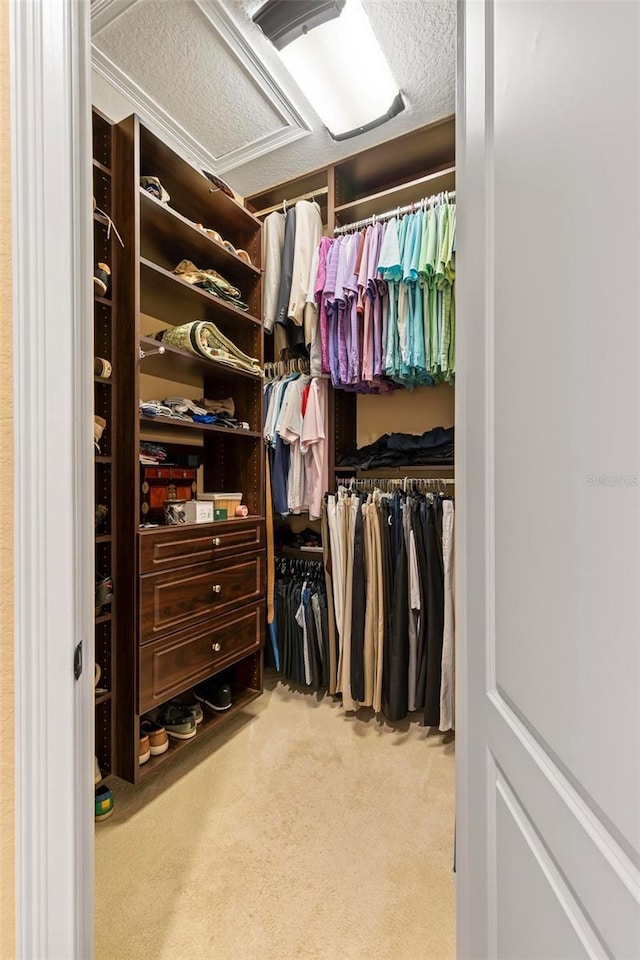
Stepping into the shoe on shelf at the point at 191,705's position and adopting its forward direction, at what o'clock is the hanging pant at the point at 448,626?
The hanging pant is roughly at 11 o'clock from the shoe on shelf.
